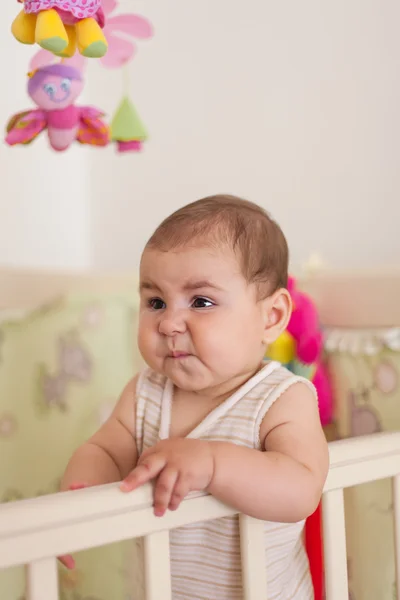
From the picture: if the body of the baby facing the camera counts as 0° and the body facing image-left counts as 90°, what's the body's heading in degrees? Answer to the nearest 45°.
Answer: approximately 45°

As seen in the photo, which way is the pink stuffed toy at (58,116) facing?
toward the camera

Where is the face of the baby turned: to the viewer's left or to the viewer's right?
to the viewer's left

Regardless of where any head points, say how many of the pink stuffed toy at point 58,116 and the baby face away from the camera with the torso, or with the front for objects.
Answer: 0
